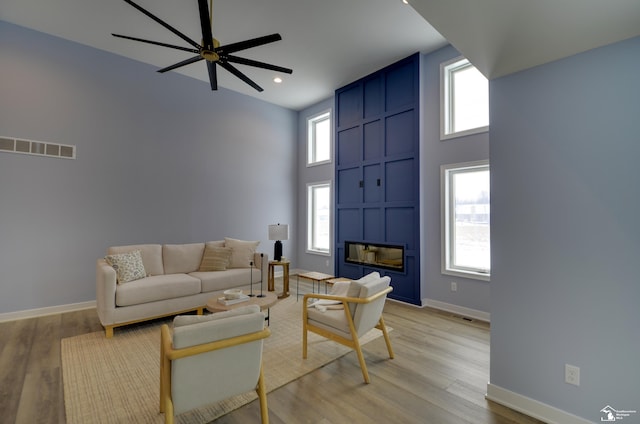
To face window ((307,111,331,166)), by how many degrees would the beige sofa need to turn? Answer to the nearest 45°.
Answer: approximately 90° to its left

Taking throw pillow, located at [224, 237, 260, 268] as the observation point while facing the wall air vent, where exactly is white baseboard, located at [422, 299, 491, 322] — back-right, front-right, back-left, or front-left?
back-left

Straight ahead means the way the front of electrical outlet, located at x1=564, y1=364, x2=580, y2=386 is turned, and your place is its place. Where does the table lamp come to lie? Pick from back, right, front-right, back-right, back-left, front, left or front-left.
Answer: front-right

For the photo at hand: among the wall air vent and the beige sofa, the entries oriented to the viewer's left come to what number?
0

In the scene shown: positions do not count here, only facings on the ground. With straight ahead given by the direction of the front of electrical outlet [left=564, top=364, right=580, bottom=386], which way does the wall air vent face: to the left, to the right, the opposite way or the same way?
the opposite way

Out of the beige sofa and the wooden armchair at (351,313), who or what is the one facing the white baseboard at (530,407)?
the beige sofa

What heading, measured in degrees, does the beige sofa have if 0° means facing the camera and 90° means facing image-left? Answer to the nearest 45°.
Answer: approximately 315°

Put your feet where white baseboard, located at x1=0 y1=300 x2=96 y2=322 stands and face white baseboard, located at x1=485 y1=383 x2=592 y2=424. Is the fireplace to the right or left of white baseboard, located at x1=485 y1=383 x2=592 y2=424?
left

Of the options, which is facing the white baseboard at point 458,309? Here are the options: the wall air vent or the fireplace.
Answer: the wall air vent

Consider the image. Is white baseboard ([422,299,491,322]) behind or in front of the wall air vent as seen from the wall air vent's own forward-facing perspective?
in front

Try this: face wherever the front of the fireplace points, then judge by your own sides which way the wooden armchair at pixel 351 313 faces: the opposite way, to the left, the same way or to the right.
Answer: to the right

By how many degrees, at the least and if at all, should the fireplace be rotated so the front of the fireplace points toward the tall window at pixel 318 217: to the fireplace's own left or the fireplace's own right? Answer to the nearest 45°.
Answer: approximately 90° to the fireplace's own right

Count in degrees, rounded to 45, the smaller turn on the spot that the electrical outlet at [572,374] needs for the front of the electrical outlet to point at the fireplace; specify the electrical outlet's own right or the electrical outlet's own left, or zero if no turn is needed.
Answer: approximately 90° to the electrical outlet's own right
